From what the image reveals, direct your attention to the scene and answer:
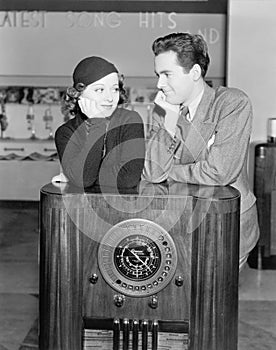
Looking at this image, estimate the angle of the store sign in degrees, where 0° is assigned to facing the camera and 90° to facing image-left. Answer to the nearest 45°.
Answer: approximately 0°

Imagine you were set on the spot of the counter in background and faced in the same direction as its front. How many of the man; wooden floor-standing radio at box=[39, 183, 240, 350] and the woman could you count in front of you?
3

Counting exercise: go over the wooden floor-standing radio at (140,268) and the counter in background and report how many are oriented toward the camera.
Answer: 2

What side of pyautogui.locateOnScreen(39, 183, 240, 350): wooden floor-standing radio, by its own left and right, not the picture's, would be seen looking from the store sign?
back

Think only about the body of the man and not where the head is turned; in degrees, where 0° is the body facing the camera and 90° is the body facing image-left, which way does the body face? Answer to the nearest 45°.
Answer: approximately 45°

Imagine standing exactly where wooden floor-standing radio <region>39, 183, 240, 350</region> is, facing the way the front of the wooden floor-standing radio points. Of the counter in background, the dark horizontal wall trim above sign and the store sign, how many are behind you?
3
